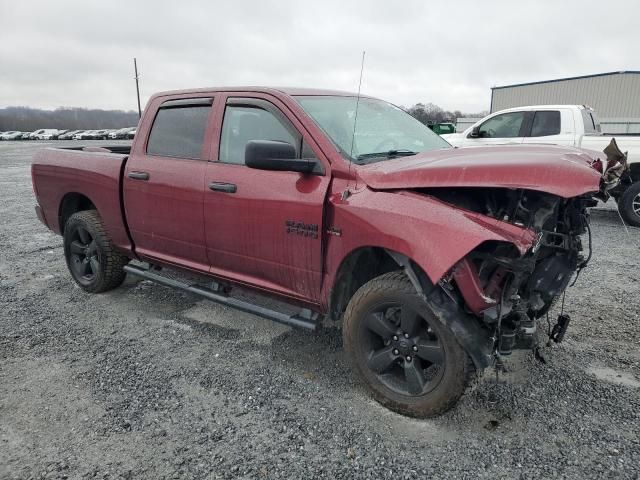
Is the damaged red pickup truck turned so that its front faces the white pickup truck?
no

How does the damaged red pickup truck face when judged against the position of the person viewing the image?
facing the viewer and to the right of the viewer

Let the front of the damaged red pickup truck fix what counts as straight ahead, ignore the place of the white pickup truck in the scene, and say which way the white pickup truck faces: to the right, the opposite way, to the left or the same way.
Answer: the opposite way

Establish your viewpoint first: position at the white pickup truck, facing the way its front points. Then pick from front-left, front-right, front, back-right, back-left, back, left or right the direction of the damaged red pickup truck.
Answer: left

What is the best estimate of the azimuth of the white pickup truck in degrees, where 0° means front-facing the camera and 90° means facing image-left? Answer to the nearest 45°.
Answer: approximately 90°

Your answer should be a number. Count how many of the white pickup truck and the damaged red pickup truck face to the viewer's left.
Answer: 1
